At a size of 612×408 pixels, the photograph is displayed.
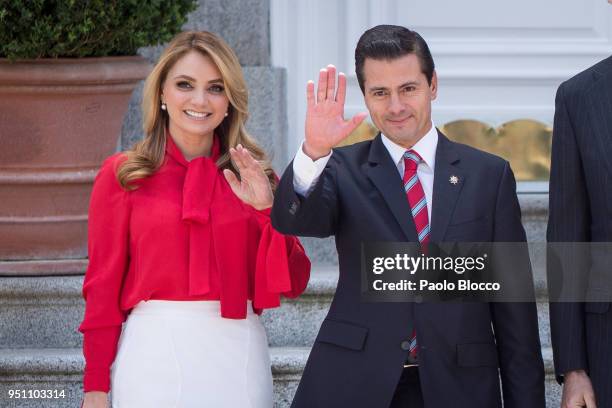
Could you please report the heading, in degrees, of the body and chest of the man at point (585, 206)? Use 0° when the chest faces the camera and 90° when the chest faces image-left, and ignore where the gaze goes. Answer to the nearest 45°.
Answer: approximately 0°

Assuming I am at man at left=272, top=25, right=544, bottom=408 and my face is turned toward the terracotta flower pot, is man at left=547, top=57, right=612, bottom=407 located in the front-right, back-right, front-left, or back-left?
back-right

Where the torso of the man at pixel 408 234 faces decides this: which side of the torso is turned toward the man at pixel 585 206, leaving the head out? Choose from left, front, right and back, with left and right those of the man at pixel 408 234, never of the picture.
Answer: left

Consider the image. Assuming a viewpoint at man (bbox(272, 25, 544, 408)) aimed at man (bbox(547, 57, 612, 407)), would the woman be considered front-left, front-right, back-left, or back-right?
back-left

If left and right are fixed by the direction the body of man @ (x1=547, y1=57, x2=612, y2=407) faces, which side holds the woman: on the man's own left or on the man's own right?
on the man's own right

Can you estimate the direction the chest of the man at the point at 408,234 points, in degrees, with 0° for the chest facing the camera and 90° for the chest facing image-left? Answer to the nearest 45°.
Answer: approximately 0°

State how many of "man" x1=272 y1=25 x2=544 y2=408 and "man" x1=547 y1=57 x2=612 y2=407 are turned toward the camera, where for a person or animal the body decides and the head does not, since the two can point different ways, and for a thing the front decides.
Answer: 2

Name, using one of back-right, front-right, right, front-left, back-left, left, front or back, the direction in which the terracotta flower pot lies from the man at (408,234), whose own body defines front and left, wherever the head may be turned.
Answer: back-right

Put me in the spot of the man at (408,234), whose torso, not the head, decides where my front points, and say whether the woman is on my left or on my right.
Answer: on my right

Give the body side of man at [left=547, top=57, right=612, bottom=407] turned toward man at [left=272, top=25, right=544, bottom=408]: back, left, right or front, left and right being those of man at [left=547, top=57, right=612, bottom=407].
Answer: right
